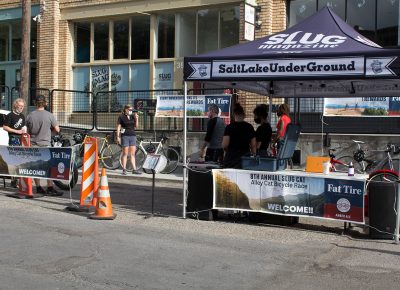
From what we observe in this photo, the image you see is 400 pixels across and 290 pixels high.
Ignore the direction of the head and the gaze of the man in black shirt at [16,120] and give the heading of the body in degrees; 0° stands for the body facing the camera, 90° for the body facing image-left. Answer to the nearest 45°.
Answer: approximately 315°

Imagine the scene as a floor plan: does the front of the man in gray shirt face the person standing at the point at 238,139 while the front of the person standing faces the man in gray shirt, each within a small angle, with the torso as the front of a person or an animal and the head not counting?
no

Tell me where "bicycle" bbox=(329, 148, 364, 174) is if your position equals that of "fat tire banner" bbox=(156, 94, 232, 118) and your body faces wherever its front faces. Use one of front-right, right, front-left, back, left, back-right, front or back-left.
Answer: front-left

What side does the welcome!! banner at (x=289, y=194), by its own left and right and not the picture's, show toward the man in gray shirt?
right

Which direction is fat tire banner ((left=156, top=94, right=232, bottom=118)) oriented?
toward the camera

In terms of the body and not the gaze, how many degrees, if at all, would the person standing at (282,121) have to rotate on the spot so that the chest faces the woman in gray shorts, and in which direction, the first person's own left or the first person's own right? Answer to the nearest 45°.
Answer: approximately 45° to the first person's own right

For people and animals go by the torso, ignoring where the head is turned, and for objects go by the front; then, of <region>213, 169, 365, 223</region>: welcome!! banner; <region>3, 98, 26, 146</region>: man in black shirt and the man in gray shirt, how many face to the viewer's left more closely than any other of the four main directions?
0

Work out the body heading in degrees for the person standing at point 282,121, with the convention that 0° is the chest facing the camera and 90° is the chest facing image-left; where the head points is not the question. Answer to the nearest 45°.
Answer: approximately 90°

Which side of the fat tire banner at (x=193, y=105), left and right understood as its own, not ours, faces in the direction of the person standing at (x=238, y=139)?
front

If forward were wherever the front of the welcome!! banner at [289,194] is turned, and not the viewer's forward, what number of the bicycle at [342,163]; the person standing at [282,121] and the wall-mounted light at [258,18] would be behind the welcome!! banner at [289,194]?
3

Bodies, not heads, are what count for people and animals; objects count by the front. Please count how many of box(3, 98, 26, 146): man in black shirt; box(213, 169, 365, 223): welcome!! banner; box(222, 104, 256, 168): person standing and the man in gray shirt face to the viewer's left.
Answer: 0

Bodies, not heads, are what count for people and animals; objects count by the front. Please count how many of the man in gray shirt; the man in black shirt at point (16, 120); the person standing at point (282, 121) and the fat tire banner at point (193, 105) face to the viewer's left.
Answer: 1

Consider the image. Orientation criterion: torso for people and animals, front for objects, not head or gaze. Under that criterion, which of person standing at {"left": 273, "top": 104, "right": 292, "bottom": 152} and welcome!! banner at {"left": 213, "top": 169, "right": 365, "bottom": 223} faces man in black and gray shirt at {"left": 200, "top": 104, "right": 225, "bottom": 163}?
the person standing

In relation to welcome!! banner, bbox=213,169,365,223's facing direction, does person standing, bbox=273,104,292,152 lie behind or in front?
behind
